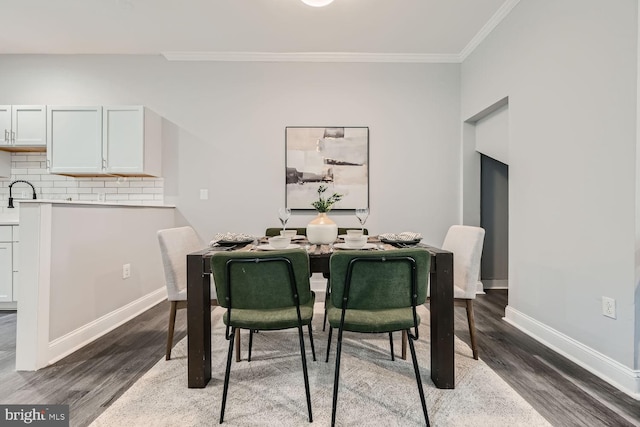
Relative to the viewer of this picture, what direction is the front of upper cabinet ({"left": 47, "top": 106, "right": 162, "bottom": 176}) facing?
facing the viewer

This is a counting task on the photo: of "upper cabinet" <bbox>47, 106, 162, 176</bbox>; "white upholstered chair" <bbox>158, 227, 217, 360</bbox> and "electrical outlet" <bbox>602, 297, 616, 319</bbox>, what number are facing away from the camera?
0

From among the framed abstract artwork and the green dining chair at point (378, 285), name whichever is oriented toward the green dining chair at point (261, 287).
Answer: the framed abstract artwork

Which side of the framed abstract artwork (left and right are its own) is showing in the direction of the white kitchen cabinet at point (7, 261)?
right

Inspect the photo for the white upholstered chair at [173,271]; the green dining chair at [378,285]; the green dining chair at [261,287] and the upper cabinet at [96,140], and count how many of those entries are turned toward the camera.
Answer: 1

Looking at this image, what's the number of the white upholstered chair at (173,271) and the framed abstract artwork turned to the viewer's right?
1

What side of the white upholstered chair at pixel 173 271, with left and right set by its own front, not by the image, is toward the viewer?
right

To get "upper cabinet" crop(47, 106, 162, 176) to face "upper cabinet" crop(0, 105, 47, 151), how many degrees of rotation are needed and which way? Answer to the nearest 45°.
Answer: approximately 135° to its right

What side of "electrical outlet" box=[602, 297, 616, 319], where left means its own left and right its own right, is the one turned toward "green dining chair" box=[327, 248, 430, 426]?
front

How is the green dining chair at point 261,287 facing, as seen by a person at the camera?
facing away from the viewer

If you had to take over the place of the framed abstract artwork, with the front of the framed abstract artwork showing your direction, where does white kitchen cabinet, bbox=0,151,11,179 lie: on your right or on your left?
on your right

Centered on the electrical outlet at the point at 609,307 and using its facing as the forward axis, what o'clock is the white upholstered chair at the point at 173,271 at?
The white upholstered chair is roughly at 12 o'clock from the electrical outlet.

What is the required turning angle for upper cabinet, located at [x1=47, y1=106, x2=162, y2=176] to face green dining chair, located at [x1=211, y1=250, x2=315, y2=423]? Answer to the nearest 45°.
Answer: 0° — it already faces it

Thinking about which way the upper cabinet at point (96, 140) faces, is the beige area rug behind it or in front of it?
in front

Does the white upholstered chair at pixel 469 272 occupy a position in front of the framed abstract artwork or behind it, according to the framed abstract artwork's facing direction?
in front

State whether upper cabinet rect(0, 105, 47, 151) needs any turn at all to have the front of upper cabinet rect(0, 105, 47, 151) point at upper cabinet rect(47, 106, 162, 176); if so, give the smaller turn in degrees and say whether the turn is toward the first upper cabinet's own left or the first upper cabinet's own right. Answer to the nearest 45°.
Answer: approximately 45° to the first upper cabinet's own left

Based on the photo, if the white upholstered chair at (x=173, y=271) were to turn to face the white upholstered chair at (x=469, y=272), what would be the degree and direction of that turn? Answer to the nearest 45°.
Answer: approximately 45° to its right

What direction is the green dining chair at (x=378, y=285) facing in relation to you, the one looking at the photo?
facing away from the viewer

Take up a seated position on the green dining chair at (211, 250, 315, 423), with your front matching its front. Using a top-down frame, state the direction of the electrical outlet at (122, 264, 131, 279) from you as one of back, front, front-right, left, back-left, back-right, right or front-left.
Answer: front-left
